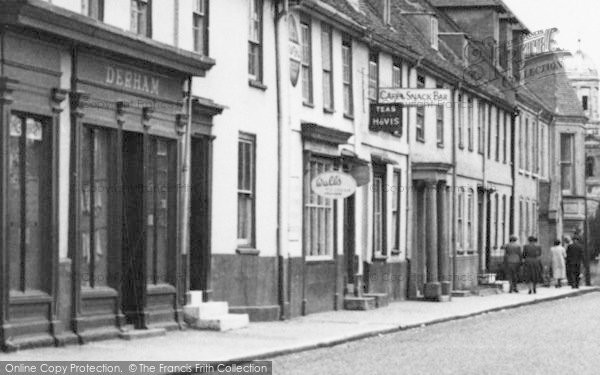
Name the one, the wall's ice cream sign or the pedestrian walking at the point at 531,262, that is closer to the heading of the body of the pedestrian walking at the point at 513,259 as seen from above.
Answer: the pedestrian walking

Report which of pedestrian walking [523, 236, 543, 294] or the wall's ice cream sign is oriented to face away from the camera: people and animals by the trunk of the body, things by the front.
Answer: the pedestrian walking

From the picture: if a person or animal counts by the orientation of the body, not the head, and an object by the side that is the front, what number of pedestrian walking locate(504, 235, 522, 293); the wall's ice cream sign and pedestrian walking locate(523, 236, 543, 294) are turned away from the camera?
2

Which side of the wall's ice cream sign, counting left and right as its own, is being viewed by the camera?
front

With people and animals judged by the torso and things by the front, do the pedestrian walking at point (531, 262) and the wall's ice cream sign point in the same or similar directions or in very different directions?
very different directions

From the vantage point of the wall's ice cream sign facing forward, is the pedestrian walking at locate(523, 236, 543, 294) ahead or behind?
behind

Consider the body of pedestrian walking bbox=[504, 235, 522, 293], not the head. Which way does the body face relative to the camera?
away from the camera

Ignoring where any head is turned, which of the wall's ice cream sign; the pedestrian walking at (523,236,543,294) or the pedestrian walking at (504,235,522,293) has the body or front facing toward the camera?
the wall's ice cream sign

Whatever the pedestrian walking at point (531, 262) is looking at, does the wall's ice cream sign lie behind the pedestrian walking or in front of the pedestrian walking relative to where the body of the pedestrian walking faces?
behind

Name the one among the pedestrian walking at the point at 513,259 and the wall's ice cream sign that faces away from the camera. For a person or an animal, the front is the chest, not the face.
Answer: the pedestrian walking

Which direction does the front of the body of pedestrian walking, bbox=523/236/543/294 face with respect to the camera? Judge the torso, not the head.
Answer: away from the camera
